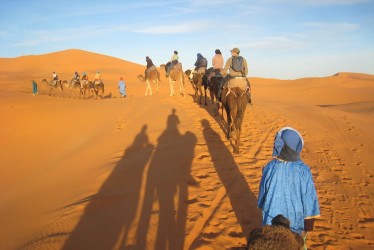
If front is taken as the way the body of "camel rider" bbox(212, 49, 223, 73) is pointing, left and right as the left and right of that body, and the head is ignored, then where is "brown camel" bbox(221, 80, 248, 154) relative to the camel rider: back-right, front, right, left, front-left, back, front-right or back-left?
back

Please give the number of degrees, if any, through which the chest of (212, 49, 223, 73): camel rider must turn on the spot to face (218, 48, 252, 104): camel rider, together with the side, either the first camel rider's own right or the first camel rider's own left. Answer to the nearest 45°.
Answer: approximately 180°

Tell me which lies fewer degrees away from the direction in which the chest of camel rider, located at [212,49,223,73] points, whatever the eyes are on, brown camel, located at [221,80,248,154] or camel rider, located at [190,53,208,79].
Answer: the camel rider

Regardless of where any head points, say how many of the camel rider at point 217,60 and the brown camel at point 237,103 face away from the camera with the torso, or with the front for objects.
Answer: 2

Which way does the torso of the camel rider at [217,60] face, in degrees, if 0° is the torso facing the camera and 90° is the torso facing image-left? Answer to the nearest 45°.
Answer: approximately 180°

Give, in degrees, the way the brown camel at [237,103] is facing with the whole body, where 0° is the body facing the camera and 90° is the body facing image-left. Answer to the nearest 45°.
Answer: approximately 180°

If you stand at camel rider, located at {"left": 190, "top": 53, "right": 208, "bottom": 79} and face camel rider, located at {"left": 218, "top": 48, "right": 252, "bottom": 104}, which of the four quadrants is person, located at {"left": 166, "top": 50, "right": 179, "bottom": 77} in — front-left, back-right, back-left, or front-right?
back-right

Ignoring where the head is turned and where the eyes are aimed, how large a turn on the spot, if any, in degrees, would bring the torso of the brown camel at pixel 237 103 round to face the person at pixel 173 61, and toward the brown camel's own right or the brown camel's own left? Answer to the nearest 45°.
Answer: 0° — it already faces them
